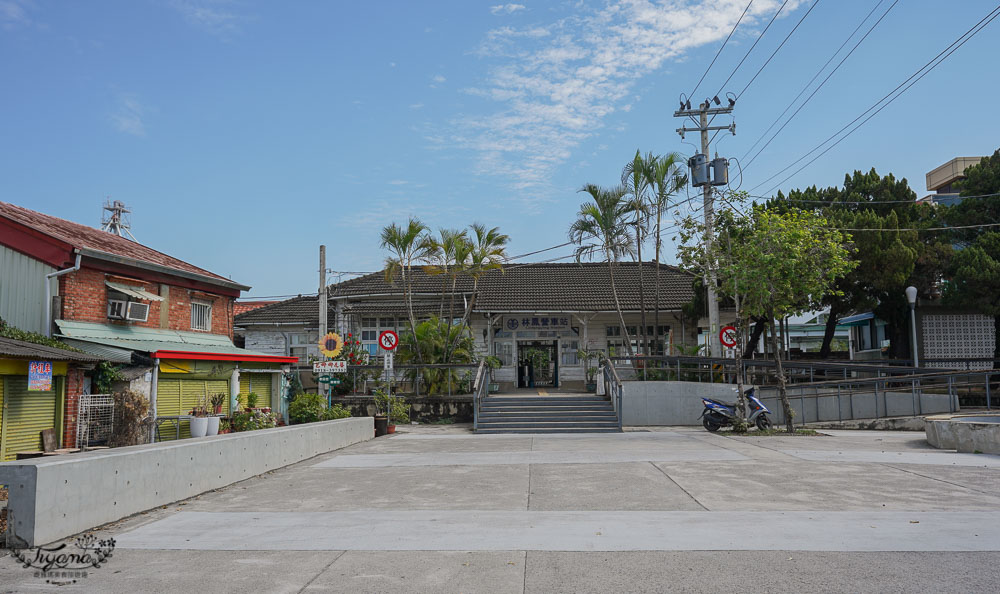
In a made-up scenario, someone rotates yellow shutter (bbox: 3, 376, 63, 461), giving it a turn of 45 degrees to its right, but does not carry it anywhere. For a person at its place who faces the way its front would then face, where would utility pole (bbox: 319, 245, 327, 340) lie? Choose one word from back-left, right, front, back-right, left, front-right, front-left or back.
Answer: back-left

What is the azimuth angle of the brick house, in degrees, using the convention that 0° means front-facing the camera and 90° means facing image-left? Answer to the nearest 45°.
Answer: approximately 315°

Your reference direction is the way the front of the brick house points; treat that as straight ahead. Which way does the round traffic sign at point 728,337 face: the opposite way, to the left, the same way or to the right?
to the right

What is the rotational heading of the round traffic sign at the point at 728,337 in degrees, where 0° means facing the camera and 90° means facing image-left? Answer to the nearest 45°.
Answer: approximately 0°

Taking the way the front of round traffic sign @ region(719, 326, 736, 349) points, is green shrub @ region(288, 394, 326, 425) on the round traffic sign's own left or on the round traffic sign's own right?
on the round traffic sign's own right

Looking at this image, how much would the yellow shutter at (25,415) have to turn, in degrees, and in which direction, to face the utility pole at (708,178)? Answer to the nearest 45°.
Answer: approximately 45° to its left

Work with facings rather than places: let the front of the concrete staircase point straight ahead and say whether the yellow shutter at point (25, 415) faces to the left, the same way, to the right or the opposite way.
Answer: to the left

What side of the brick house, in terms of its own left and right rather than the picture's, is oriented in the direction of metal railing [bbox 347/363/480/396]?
left
